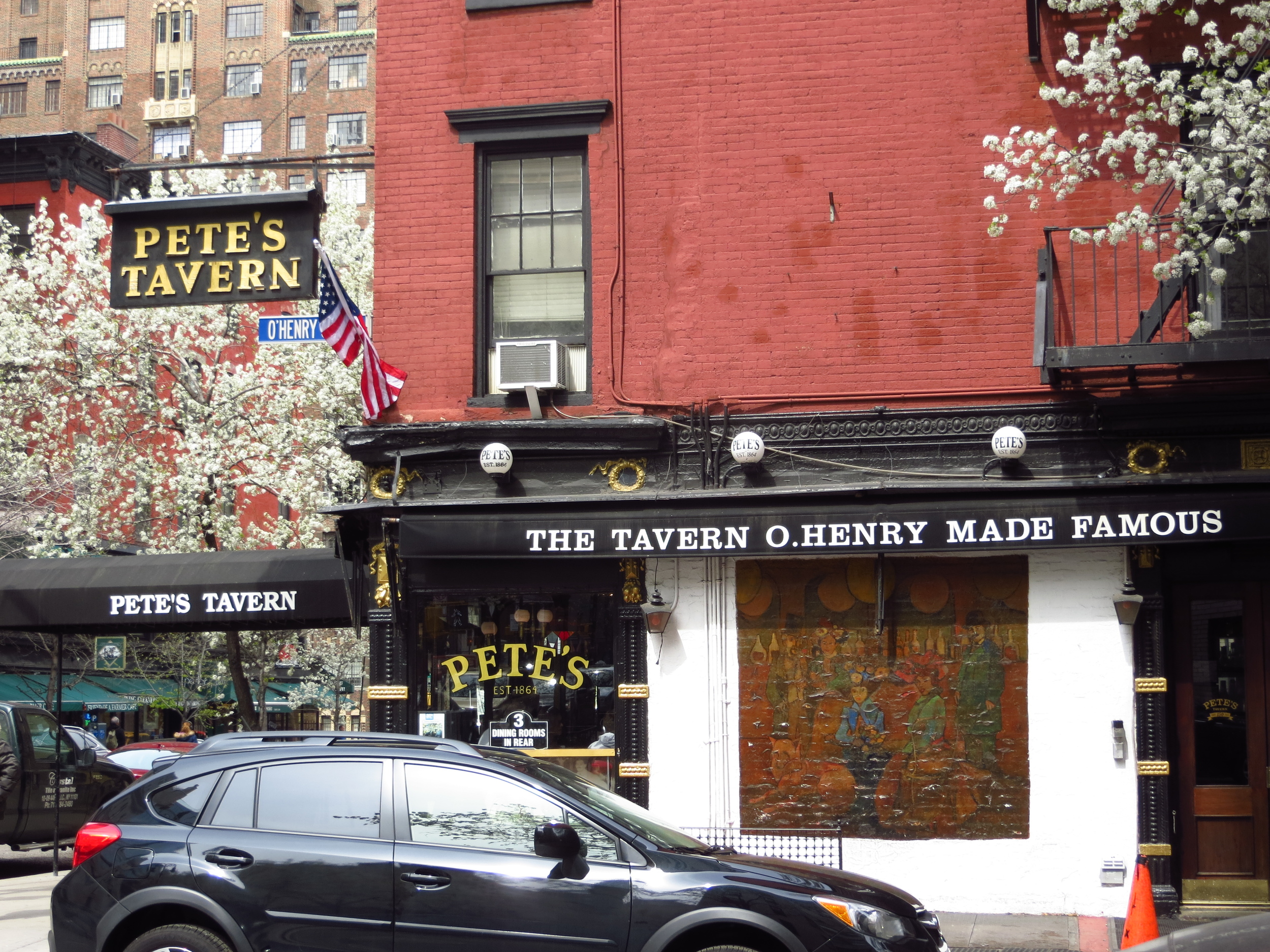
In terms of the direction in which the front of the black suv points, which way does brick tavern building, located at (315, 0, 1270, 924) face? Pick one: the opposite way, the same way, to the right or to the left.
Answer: to the right

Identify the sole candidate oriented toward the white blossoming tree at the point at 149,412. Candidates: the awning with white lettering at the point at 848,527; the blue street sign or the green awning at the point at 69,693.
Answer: the green awning

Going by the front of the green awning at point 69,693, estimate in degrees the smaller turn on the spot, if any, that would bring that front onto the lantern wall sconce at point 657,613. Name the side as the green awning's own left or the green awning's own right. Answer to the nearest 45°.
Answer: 0° — it already faces it

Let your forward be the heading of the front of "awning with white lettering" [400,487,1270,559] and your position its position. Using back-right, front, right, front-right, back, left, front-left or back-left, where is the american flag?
right

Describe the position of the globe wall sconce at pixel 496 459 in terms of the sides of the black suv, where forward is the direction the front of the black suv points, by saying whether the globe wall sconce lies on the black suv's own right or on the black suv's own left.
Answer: on the black suv's own left

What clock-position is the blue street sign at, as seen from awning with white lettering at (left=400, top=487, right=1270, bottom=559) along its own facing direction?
The blue street sign is roughly at 3 o'clock from the awning with white lettering.

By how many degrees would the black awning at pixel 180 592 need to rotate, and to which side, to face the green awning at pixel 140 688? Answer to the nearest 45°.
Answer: approximately 180°

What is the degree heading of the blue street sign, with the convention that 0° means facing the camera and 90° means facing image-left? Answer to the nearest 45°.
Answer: approximately 0°
